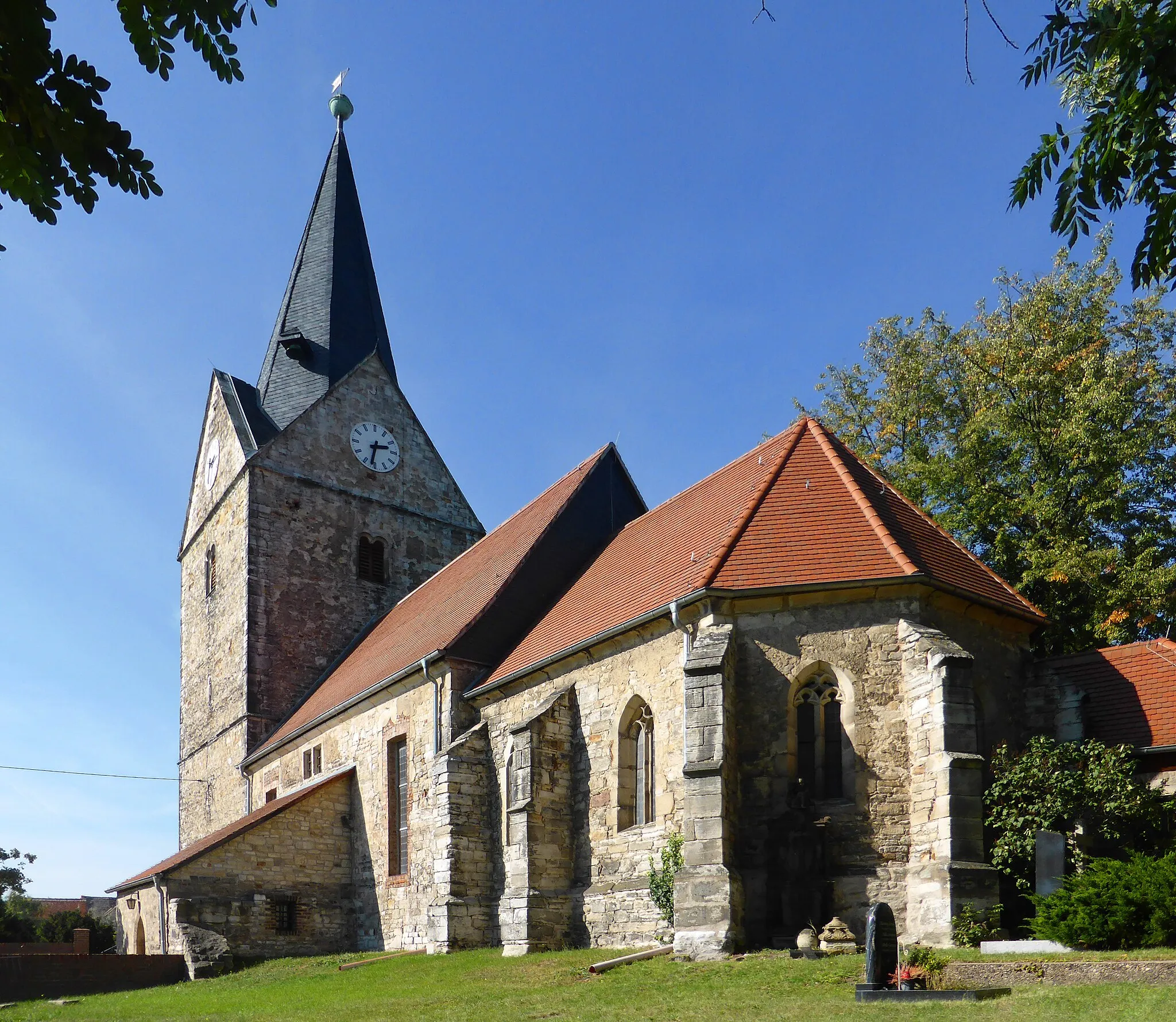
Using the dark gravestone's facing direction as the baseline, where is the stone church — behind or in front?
behind

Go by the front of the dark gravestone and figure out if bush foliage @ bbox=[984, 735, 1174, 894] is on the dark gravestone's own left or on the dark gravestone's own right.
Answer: on the dark gravestone's own left

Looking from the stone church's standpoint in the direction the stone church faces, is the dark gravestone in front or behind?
behind

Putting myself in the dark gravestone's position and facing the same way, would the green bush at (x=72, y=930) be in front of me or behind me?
behind

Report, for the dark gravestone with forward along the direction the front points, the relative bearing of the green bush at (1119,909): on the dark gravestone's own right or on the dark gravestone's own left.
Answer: on the dark gravestone's own left

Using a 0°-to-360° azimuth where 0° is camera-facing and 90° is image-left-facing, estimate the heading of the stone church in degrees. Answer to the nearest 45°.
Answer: approximately 135°

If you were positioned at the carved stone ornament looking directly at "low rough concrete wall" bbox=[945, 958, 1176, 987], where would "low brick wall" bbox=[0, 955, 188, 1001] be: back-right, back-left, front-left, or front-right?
back-right

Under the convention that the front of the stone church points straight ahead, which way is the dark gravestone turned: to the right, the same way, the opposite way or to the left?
the opposite way

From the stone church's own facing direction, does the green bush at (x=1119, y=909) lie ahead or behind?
behind
